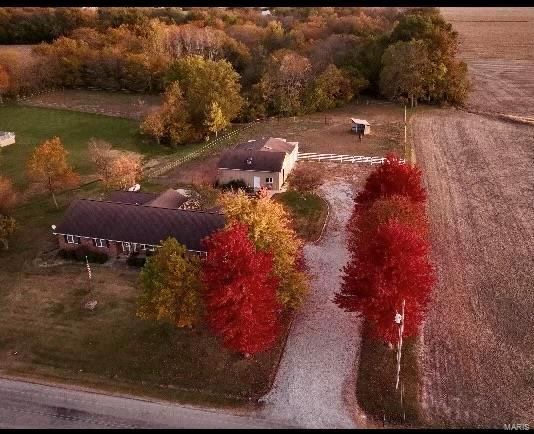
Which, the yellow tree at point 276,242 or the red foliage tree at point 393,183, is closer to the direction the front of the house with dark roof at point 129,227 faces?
the yellow tree

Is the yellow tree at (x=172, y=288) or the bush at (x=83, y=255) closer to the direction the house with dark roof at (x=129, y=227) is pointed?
the yellow tree

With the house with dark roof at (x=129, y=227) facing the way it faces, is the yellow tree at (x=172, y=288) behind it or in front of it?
in front

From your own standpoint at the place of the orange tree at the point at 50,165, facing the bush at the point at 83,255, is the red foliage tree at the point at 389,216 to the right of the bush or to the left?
left

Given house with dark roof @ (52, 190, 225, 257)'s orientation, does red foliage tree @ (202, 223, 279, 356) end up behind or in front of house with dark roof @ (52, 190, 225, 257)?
in front

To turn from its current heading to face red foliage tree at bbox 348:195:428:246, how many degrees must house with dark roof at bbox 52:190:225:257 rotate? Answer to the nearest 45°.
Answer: approximately 45° to its left

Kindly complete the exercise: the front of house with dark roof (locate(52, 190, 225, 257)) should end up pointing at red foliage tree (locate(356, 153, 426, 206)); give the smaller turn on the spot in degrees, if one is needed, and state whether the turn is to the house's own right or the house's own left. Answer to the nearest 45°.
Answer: approximately 90° to the house's own left

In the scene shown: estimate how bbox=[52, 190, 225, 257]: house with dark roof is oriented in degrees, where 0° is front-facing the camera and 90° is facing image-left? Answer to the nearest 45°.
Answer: approximately 0°

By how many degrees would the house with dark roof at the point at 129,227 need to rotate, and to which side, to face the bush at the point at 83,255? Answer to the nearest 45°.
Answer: approximately 90° to its right

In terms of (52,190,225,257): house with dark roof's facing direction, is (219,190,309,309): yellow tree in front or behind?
in front

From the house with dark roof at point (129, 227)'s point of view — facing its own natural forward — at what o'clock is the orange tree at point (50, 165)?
The orange tree is roughly at 5 o'clock from the house with dark roof.

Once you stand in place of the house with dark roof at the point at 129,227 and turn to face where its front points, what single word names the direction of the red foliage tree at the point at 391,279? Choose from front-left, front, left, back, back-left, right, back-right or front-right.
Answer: front-left
